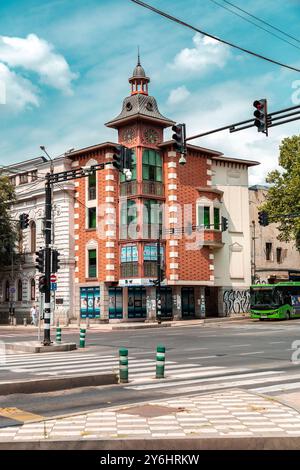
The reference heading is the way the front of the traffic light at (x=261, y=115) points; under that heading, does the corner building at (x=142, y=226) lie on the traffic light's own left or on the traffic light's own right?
on the traffic light's own right

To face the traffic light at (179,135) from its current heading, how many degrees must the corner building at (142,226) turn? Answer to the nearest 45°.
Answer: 0° — it already faces it

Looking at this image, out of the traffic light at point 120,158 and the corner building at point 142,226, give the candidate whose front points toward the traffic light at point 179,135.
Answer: the corner building

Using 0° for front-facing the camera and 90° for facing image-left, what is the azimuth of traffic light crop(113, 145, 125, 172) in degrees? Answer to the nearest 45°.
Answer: approximately 45°

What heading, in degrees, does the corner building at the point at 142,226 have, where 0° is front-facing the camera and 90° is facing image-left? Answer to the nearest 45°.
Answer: approximately 0°

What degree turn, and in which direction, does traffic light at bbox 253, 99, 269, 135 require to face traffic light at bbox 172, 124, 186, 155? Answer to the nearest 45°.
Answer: approximately 90° to its right

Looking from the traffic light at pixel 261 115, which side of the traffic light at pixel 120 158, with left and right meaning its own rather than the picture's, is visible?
left

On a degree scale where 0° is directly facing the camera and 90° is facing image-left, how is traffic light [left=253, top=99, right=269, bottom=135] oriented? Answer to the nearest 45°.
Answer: approximately 45°

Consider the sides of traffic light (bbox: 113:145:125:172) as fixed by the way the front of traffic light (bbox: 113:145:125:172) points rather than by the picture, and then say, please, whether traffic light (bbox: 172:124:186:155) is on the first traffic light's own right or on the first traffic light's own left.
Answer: on the first traffic light's own left

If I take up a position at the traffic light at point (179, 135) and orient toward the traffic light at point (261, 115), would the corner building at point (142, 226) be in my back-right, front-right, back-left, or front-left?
back-left

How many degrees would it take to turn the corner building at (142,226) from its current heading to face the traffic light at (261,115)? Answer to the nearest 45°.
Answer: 0° — it already faces it
